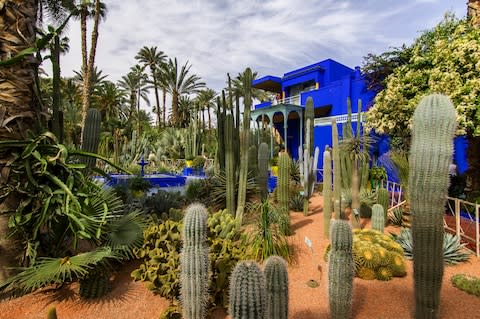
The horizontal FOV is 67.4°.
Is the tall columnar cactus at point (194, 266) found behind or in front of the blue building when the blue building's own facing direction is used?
in front

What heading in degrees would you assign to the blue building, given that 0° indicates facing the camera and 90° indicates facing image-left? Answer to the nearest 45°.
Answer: approximately 45°

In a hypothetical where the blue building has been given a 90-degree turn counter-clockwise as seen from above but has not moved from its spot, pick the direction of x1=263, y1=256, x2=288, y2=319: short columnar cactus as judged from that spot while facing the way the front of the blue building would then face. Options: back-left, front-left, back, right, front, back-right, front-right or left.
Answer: front-right

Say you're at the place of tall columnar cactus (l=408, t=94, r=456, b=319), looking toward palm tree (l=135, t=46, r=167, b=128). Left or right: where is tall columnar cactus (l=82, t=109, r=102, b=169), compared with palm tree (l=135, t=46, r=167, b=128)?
left

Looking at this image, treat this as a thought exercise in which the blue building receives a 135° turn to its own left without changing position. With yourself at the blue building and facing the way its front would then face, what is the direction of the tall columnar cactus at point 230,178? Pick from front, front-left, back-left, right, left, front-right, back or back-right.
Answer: right

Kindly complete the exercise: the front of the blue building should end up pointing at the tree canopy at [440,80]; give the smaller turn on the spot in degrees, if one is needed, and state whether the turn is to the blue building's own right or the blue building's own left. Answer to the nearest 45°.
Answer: approximately 45° to the blue building's own left

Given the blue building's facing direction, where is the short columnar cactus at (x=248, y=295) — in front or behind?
in front

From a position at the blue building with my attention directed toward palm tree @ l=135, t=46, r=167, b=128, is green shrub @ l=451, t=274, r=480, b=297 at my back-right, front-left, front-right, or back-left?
back-left

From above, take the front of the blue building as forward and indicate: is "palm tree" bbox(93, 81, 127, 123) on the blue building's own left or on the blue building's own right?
on the blue building's own right

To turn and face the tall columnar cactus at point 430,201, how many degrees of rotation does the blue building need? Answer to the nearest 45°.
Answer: approximately 45° to its left

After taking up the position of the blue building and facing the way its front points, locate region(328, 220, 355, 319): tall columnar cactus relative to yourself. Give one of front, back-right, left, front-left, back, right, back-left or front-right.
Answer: front-left
